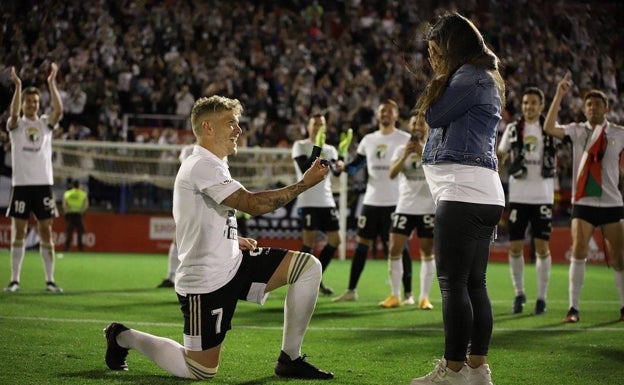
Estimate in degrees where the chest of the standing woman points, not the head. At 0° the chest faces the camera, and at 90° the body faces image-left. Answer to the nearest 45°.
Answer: approximately 90°

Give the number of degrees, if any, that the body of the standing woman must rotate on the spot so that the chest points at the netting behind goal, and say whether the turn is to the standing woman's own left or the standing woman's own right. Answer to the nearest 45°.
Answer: approximately 45° to the standing woman's own right

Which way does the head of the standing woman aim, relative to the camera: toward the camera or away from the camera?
away from the camera

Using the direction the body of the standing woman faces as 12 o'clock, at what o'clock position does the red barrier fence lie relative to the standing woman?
The red barrier fence is roughly at 2 o'clock from the standing woman.
